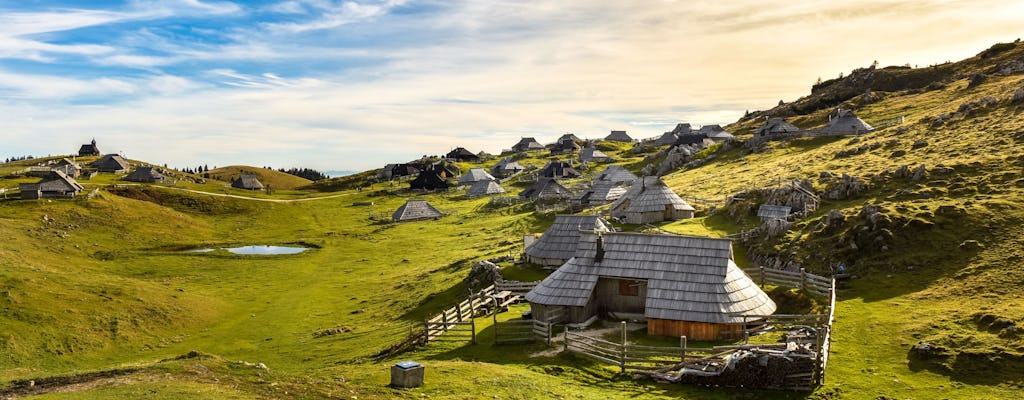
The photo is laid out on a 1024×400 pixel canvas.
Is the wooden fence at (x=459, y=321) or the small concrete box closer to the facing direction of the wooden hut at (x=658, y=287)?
the small concrete box

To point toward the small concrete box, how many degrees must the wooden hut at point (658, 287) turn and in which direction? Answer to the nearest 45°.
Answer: approximately 45° to its right

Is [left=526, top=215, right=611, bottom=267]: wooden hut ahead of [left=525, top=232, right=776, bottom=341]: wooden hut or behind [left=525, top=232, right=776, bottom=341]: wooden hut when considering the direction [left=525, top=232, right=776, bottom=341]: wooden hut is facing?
behind

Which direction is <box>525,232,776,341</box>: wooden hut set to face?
toward the camera

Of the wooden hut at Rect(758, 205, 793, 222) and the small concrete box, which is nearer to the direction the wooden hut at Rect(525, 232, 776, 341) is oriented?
the small concrete box

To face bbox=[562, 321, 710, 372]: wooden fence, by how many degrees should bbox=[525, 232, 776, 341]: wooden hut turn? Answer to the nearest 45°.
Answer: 0° — it already faces it

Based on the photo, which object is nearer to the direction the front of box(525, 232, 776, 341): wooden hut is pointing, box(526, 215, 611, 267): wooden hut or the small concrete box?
the small concrete box

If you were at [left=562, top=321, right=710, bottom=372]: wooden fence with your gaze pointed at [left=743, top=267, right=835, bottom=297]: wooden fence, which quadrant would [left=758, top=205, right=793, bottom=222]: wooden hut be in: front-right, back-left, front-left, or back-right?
front-left

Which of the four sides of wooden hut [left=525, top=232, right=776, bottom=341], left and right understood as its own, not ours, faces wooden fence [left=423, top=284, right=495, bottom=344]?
right

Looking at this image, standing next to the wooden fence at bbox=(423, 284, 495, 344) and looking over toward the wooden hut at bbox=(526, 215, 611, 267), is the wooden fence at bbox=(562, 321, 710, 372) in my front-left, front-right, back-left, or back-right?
back-right

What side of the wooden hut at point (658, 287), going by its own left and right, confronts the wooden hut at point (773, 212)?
back

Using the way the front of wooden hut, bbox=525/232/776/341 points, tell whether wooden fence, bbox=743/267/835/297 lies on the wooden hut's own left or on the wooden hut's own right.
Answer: on the wooden hut's own left
